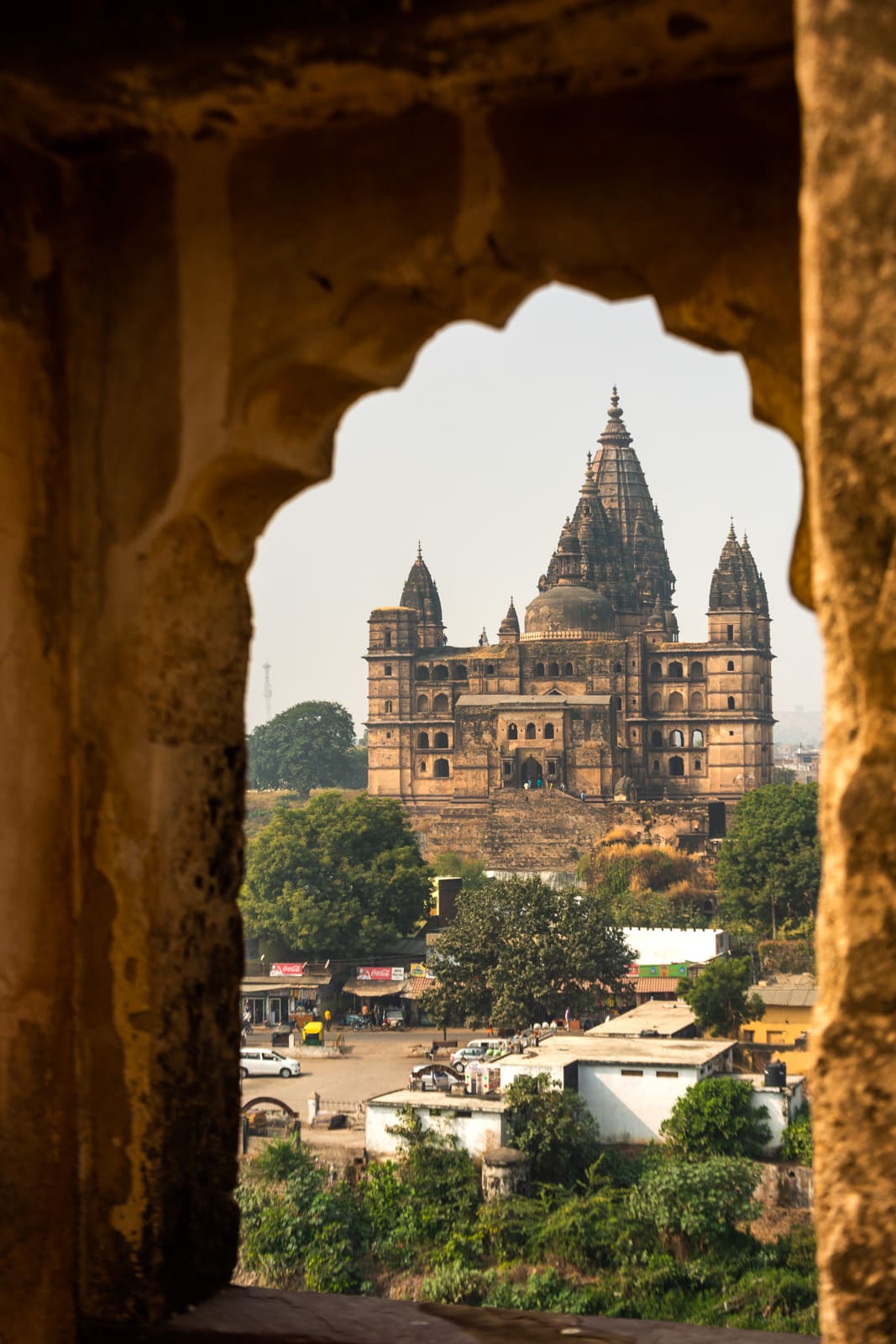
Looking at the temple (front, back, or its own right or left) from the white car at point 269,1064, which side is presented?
front

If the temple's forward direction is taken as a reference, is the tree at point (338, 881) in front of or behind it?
in front

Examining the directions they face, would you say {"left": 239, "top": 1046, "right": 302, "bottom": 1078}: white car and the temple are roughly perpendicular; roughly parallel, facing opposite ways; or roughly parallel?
roughly perpendicular

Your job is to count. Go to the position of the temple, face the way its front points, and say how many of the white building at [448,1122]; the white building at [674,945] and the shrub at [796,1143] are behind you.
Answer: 0

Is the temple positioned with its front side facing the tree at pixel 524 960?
yes

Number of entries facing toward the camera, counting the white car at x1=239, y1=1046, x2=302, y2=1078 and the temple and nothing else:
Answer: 1

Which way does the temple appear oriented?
toward the camera

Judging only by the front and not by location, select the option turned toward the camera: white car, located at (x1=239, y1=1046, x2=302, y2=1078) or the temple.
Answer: the temple

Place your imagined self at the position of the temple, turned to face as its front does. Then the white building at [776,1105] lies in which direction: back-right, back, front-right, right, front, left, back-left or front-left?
front

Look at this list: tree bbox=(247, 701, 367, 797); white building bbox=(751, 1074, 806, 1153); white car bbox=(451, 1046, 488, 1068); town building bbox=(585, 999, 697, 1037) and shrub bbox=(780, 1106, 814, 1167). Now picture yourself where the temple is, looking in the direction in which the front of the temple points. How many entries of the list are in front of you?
4

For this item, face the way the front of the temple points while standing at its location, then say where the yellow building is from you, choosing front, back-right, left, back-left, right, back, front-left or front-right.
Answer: front

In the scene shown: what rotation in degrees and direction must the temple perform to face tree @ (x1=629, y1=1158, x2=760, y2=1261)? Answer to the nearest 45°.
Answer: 0° — it already faces it

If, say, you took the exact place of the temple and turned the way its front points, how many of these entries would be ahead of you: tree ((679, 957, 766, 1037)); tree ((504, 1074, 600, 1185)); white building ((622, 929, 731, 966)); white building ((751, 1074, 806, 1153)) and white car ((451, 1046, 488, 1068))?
5

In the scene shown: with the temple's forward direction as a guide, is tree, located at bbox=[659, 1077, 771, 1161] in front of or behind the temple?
in front

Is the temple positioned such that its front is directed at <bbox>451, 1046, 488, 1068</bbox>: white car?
yes

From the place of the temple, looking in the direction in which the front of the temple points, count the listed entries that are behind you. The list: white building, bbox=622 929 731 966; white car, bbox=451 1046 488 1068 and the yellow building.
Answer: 0

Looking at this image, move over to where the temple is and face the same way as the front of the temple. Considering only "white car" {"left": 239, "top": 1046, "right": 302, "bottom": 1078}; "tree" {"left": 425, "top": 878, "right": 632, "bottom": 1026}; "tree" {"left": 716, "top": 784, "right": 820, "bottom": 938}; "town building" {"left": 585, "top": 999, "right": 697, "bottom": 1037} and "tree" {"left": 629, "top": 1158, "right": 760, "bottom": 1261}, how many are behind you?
0
